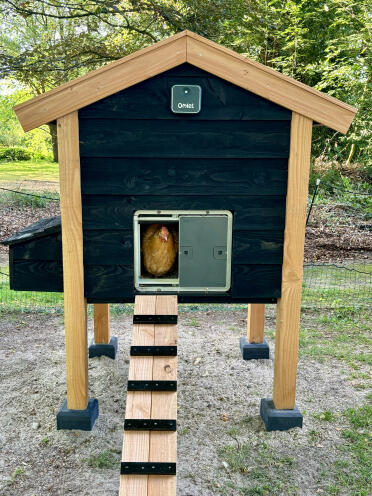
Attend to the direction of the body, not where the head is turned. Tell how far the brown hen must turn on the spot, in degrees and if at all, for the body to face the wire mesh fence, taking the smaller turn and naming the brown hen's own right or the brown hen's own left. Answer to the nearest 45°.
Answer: approximately 135° to the brown hen's own left

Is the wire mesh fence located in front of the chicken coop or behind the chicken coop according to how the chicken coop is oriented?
behind

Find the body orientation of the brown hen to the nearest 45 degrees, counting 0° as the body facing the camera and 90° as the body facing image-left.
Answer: approximately 0°

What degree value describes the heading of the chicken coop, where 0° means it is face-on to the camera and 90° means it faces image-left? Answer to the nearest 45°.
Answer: approximately 0°
